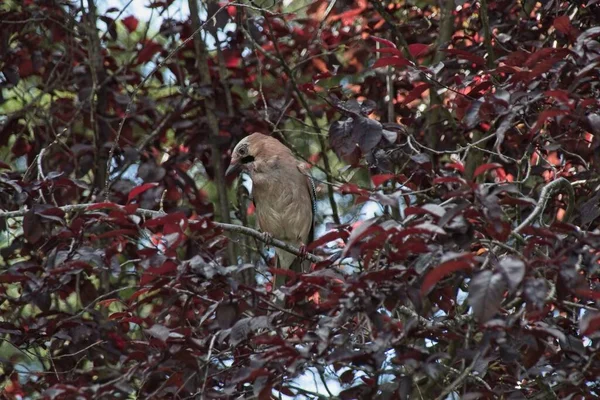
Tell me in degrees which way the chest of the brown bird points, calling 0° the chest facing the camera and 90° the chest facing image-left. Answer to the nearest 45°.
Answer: approximately 45°
